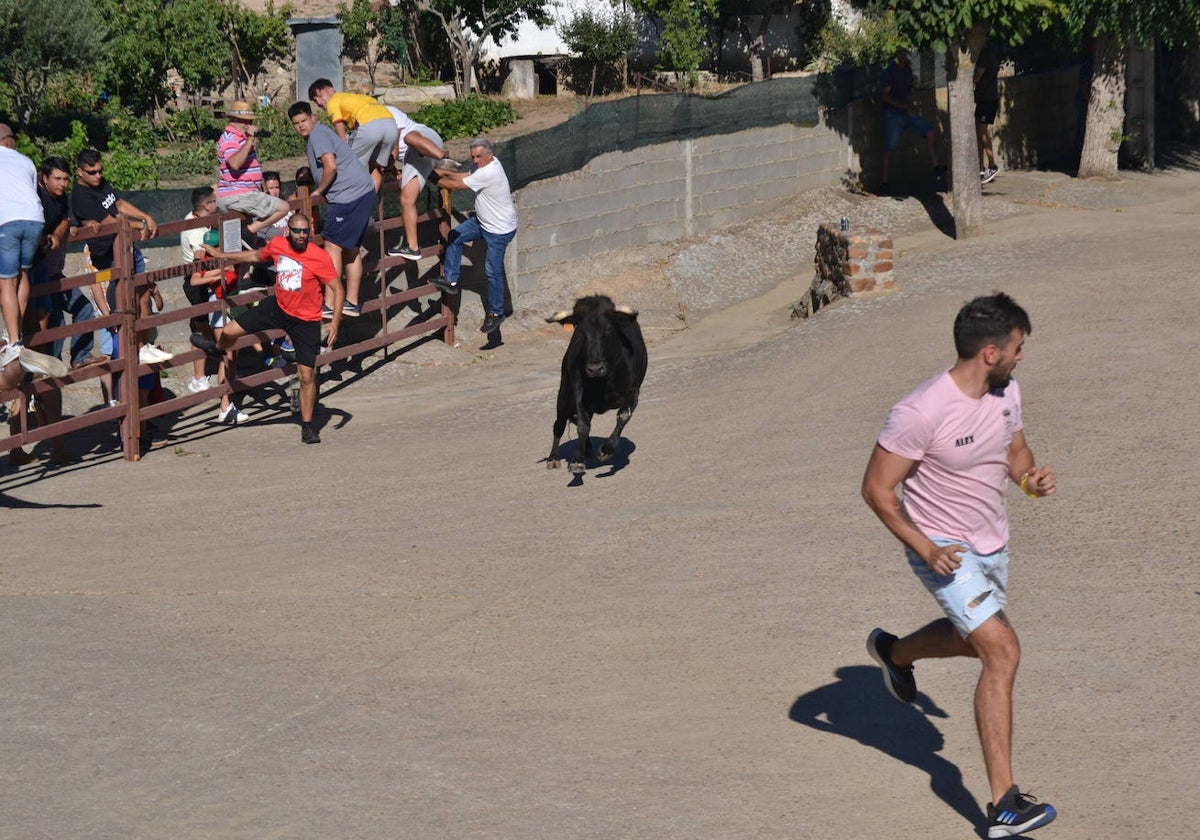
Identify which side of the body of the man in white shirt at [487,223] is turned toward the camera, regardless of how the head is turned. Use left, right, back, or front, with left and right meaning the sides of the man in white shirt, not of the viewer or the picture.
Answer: left

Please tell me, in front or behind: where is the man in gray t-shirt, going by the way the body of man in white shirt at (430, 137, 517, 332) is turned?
in front

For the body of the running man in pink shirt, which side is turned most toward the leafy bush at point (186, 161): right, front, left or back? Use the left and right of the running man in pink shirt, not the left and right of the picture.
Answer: back

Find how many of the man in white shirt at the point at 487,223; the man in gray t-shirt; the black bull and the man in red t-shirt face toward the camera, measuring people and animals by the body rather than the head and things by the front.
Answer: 2

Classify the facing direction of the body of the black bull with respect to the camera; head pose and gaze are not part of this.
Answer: toward the camera

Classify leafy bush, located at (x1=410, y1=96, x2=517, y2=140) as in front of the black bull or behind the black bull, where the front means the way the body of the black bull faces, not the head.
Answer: behind

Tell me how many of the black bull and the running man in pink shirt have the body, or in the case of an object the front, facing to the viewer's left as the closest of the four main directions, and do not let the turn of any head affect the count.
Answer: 0

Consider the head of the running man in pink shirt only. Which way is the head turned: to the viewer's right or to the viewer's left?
to the viewer's right

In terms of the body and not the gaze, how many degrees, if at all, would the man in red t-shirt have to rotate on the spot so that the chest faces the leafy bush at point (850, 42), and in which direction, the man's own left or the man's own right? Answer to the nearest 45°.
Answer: approximately 135° to the man's own left

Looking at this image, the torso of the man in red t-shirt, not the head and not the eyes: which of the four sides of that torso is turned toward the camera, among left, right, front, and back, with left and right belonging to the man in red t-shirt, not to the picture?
front

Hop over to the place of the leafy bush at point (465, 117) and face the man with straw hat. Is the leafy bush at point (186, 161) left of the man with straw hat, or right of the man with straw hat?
right

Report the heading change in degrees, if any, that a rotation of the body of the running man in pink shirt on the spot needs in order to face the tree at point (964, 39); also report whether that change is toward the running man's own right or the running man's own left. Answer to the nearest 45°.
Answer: approximately 135° to the running man's own left

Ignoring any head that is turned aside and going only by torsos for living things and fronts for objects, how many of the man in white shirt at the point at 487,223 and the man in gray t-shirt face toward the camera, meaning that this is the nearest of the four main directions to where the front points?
0
